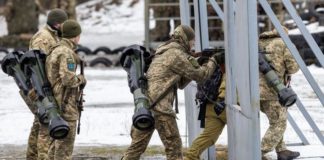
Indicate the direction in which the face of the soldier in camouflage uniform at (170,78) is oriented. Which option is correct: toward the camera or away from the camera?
away from the camera

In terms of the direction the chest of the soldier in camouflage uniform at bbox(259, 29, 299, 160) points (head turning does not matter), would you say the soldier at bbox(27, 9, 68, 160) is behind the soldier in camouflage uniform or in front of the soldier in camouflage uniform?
behind

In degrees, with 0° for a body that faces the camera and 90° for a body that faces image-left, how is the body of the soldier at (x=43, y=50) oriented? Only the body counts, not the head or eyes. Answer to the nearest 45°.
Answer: approximately 270°

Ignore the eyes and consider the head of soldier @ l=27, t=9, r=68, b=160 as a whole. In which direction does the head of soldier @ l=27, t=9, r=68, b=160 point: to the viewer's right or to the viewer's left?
to the viewer's right
